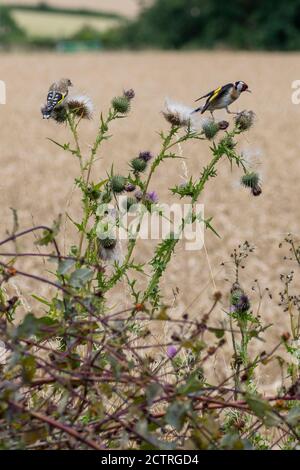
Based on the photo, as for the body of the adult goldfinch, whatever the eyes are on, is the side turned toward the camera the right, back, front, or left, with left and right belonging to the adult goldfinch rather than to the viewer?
right
